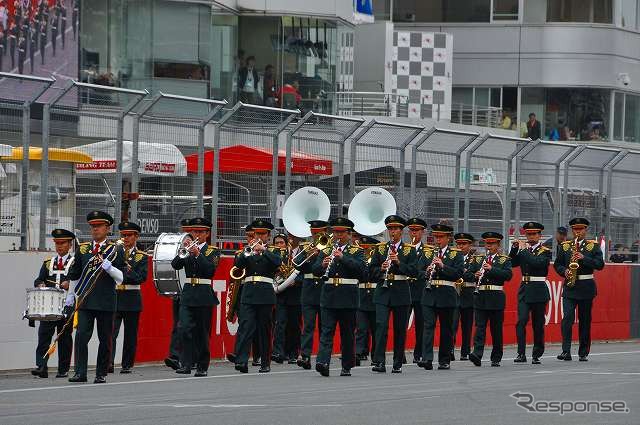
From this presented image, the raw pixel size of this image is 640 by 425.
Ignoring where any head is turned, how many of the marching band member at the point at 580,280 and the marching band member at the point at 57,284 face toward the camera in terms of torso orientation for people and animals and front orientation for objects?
2

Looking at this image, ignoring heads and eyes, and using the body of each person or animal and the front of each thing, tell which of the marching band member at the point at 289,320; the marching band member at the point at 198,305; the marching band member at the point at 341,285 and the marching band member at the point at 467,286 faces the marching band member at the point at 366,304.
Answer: the marching band member at the point at 467,286

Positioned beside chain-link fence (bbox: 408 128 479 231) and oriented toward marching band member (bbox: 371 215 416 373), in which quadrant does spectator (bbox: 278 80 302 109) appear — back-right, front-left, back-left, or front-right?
back-right

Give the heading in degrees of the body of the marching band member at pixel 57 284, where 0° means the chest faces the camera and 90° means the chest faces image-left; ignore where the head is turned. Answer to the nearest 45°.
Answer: approximately 0°

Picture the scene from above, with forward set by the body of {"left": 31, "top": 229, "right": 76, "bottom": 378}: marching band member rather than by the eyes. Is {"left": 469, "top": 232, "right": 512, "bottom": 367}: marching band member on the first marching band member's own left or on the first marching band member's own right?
on the first marching band member's own left

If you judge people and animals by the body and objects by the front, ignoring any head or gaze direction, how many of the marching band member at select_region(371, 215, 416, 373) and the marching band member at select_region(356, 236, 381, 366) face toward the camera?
2

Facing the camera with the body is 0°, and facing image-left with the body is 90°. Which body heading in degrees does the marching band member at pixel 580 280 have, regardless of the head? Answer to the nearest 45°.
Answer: approximately 0°

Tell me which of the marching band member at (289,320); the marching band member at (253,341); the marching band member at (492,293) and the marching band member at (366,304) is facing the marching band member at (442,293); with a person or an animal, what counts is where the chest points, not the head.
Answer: the marching band member at (492,293)

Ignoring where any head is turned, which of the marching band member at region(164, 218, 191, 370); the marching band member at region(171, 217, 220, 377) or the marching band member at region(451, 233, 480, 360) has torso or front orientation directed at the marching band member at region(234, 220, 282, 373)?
the marching band member at region(451, 233, 480, 360)
